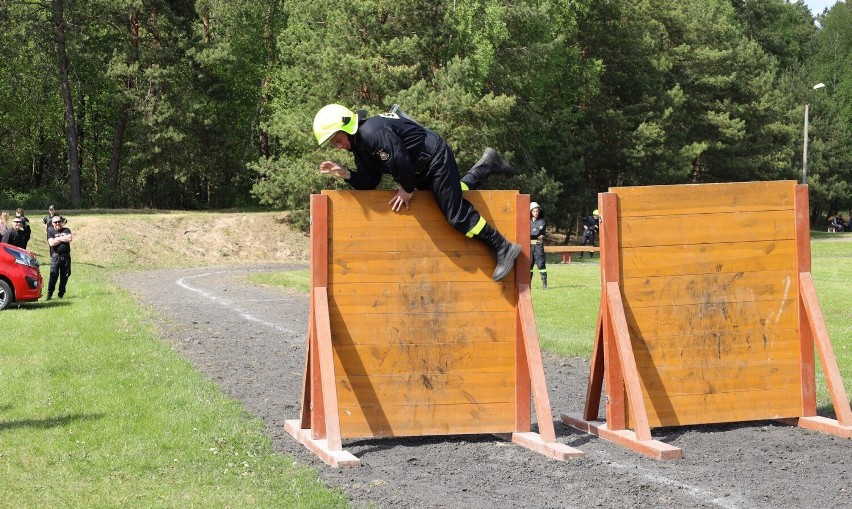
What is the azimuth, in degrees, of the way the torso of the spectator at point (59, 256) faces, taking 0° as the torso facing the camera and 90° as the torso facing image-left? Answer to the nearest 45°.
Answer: approximately 0°

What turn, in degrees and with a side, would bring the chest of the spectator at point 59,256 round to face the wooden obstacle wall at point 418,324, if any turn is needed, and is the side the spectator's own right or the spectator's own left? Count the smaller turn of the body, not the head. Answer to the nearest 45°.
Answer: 0° — they already face it

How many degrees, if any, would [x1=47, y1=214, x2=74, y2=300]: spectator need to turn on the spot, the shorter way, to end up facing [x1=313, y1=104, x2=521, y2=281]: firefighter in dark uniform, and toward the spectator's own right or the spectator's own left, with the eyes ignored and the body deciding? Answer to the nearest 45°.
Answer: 0° — they already face them

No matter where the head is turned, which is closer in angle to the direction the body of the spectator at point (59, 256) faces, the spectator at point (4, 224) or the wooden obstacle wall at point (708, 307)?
the wooden obstacle wall

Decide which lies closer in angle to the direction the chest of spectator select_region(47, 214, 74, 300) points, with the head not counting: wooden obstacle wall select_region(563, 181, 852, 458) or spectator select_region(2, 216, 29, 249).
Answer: the wooden obstacle wall

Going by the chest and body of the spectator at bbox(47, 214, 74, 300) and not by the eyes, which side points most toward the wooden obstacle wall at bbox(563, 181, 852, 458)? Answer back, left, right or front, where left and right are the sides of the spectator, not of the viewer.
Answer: front
